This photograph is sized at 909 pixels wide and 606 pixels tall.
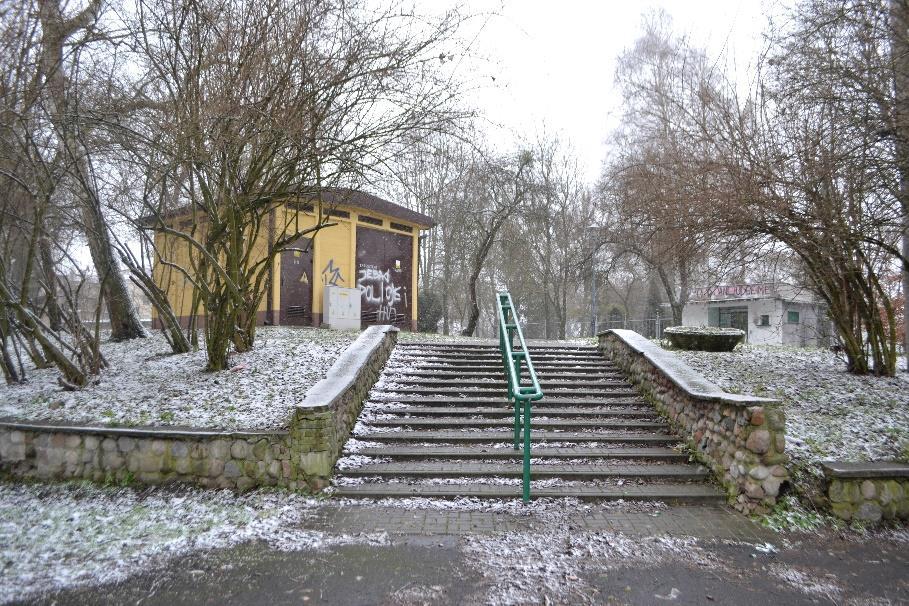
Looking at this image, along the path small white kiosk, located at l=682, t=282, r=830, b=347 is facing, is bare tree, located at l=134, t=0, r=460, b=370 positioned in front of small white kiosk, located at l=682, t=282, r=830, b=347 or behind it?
in front

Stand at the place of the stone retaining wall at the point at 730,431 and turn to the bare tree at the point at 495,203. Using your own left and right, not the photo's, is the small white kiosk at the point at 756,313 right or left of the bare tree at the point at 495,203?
right

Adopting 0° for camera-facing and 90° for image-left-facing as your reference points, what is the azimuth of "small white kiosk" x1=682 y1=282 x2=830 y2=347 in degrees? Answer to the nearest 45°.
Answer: approximately 45°

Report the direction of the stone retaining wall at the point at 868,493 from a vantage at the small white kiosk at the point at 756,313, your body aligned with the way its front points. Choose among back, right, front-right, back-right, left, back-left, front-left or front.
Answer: front-left

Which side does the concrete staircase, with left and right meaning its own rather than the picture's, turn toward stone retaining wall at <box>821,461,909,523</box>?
left

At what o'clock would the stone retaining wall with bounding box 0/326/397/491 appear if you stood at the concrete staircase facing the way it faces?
The stone retaining wall is roughly at 2 o'clock from the concrete staircase.

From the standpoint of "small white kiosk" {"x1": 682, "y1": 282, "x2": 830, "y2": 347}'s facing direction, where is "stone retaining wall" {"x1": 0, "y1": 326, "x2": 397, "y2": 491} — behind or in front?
in front

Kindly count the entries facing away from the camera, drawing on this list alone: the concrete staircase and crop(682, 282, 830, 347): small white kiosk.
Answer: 0

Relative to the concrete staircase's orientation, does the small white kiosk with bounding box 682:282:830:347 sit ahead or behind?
behind

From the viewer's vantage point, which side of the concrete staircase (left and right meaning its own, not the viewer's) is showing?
front
